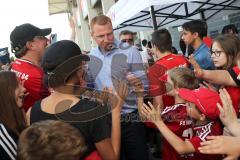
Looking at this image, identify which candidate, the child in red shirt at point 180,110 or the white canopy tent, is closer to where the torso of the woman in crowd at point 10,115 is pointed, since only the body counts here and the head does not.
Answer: the child in red shirt

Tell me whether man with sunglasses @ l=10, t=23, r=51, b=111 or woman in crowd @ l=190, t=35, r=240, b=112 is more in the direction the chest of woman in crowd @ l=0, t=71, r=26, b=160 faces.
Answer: the woman in crowd

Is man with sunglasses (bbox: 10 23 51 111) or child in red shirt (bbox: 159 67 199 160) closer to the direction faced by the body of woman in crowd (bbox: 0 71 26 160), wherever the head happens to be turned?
the child in red shirt

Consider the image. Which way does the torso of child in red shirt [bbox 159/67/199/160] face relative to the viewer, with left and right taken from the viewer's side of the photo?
facing away from the viewer and to the left of the viewer

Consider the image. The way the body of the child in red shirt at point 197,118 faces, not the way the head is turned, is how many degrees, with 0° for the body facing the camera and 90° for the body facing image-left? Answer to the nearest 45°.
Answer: approximately 90°
